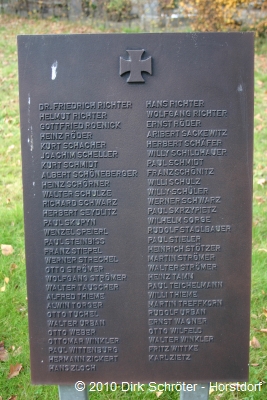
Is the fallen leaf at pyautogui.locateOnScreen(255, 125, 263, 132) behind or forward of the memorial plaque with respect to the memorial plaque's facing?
behind

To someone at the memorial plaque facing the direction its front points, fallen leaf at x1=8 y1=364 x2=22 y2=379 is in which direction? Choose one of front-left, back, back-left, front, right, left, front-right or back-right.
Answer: back-right

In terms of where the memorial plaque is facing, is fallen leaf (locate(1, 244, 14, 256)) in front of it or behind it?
behind

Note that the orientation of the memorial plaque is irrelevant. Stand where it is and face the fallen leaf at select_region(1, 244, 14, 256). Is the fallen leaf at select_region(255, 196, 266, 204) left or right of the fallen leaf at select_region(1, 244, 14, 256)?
right

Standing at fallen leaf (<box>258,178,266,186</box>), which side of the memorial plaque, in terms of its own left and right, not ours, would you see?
back

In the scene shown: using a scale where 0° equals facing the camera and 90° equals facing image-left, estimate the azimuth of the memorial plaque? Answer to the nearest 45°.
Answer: approximately 0°

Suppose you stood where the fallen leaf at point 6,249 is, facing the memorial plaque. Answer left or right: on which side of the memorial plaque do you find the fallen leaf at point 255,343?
left
